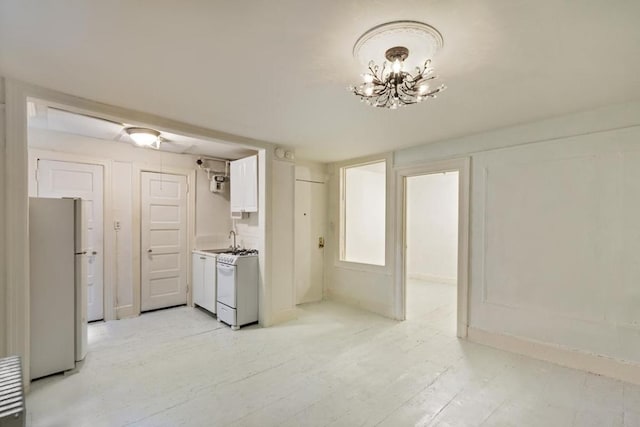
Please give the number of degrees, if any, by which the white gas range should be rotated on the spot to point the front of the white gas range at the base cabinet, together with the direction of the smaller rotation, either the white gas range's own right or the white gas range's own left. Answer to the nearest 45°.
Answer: approximately 90° to the white gas range's own right

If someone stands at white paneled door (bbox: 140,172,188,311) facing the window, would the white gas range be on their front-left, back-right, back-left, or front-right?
front-right

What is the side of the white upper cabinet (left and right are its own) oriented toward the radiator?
front

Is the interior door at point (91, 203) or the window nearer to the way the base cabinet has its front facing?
the interior door

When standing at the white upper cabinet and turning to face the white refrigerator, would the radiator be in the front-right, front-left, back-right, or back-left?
front-left

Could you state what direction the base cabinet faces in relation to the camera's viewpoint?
facing the viewer and to the left of the viewer

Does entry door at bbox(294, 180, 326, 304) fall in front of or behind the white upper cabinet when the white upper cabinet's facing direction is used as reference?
behind

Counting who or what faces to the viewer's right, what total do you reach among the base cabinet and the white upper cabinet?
0

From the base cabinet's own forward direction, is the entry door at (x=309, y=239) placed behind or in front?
behind

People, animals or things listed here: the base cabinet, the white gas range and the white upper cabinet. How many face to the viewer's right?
0

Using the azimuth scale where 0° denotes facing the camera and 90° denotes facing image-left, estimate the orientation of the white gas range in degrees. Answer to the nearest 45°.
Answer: approximately 45°
